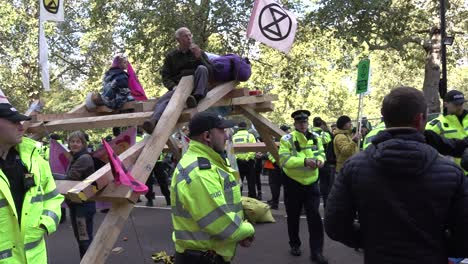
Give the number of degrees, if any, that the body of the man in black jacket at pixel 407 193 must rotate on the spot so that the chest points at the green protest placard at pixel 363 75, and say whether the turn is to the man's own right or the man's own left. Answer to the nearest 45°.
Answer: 0° — they already face it

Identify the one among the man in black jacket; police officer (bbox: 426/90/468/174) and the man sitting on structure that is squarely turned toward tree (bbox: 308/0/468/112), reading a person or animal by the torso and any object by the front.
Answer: the man in black jacket

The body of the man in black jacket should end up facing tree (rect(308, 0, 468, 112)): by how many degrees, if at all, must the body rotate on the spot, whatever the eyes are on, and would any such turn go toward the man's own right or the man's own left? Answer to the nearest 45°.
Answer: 0° — they already face it

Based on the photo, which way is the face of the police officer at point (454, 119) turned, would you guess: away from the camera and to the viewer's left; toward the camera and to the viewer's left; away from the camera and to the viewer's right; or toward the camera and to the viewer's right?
toward the camera and to the viewer's left

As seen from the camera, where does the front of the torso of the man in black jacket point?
away from the camera

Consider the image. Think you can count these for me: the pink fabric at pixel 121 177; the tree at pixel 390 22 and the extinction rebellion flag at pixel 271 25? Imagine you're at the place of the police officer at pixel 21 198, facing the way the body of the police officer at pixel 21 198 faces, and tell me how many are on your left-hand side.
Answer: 3

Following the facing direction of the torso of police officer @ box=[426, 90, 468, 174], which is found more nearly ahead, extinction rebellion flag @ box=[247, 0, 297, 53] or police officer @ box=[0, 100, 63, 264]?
the police officer

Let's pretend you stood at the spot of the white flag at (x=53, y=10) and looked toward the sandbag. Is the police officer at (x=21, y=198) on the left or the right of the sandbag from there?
right

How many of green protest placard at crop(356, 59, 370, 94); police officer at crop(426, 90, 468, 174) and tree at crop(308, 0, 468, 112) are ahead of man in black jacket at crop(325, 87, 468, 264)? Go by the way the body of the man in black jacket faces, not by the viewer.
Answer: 3

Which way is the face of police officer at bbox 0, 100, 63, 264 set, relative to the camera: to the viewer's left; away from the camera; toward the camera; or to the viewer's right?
to the viewer's right
